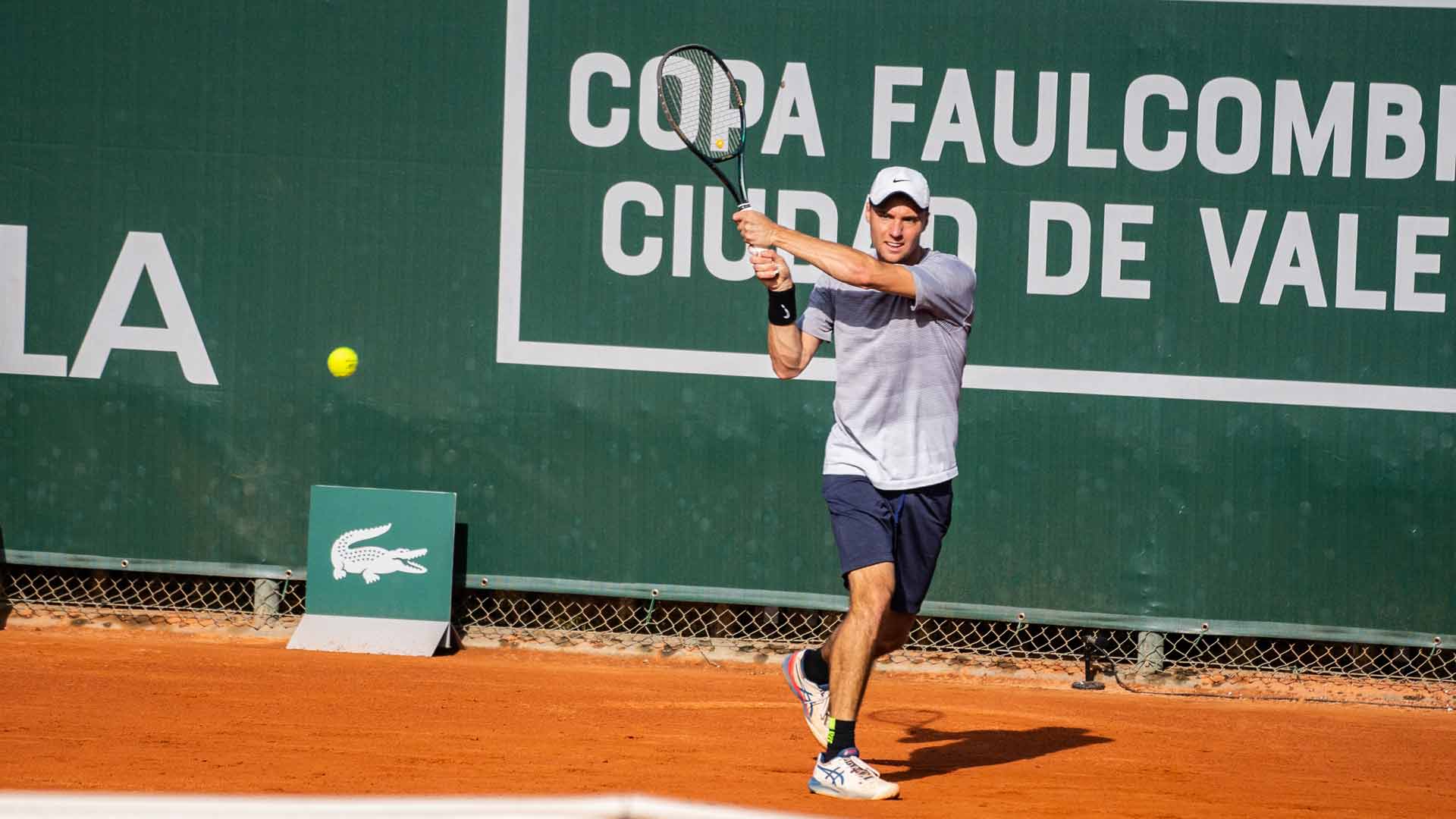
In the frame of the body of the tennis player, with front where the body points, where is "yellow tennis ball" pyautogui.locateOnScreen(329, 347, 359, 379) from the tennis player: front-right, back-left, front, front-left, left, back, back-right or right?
back-right

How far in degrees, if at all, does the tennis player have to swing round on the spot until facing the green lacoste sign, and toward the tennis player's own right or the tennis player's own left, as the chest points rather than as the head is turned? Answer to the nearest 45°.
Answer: approximately 135° to the tennis player's own right

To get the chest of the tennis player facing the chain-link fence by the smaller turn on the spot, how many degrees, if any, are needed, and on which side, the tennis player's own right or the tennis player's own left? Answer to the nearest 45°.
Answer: approximately 180°

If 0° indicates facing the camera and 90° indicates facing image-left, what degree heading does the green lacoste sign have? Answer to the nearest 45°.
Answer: approximately 0°

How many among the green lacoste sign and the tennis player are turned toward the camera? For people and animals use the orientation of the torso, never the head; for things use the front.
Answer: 2

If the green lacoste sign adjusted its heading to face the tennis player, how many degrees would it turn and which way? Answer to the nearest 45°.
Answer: approximately 45° to its left
